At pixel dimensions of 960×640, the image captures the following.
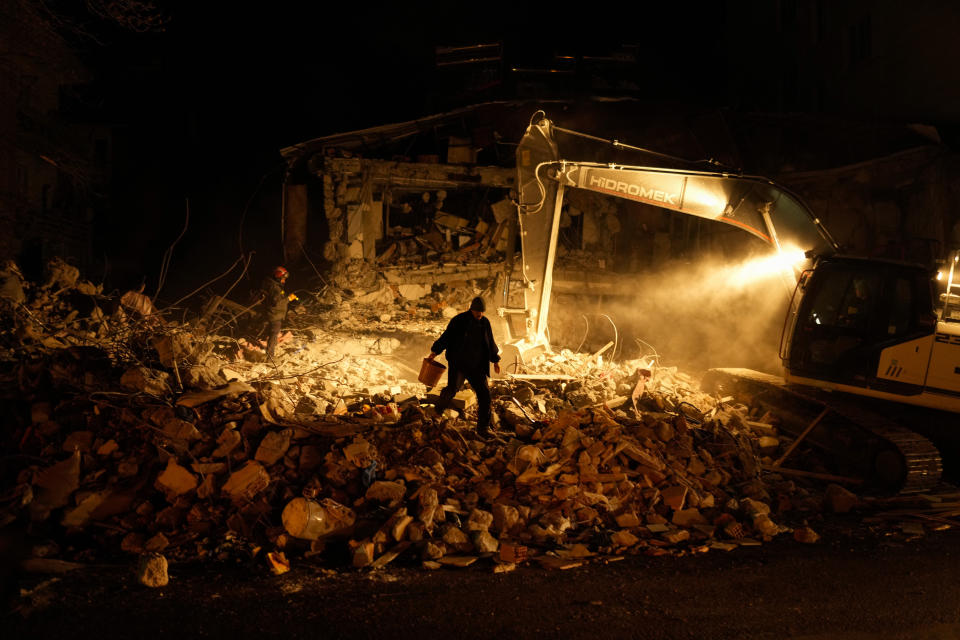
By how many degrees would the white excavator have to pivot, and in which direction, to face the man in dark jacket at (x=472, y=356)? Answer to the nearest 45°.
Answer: approximately 45° to its left

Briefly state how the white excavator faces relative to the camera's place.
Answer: facing to the left of the viewer

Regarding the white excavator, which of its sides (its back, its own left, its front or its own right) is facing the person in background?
front

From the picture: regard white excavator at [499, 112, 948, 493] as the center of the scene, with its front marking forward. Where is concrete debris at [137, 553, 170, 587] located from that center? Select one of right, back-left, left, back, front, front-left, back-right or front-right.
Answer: front-left

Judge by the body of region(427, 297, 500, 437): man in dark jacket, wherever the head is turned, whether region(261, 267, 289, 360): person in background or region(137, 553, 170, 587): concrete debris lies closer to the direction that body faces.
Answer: the concrete debris

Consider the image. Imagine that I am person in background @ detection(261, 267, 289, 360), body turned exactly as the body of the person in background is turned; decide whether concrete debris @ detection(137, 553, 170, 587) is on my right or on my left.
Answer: on my right

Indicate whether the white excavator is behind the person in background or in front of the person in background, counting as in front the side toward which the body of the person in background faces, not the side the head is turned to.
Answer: in front

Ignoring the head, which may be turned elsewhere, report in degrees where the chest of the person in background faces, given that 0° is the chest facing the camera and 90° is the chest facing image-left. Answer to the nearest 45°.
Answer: approximately 270°

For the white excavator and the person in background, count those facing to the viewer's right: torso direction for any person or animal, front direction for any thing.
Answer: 1
